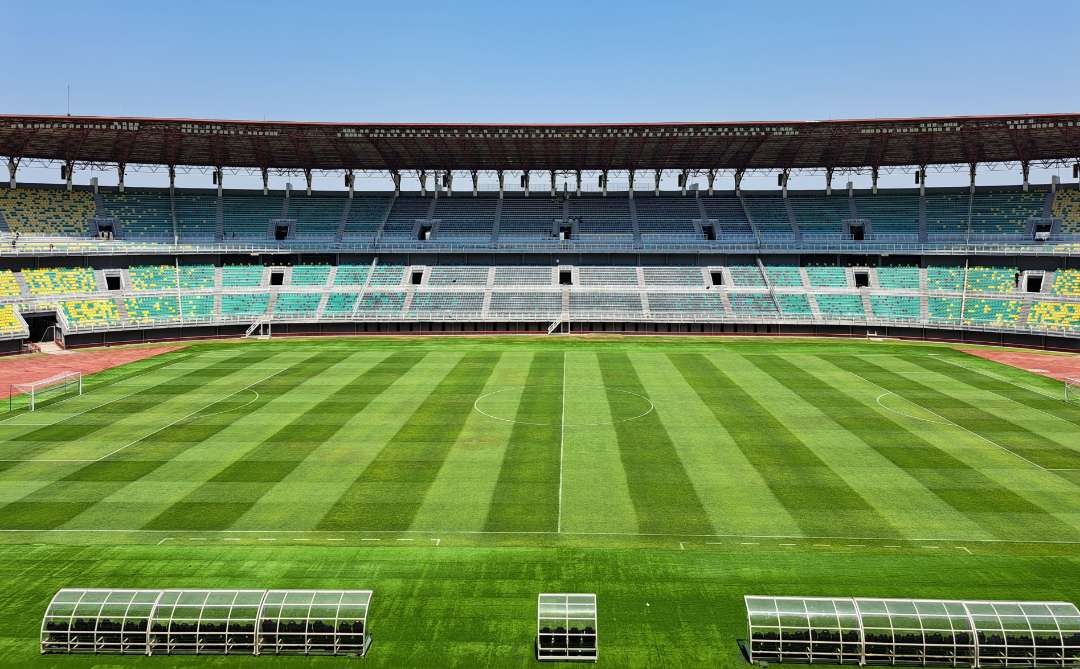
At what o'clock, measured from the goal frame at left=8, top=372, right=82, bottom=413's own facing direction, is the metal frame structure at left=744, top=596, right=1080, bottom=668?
The metal frame structure is roughly at 1 o'clock from the goal frame.

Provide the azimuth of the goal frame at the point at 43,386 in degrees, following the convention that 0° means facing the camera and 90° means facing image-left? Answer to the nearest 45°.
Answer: approximately 315°

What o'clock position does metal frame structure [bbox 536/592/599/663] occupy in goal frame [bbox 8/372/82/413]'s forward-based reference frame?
The metal frame structure is roughly at 1 o'clock from the goal frame.
